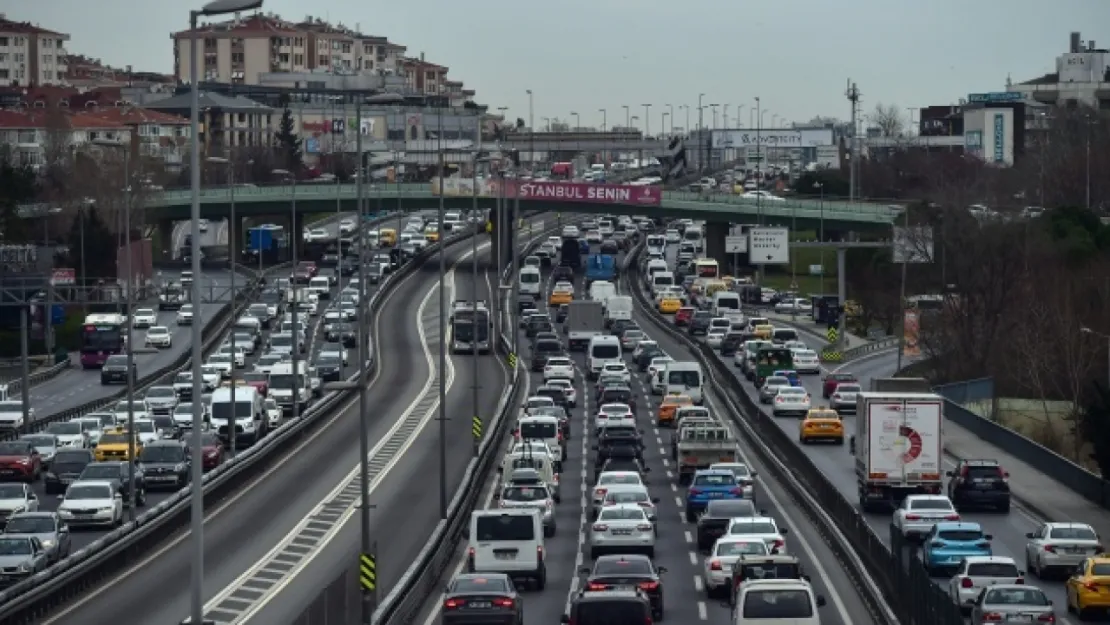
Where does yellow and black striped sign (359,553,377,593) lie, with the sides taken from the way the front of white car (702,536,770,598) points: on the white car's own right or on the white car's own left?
on the white car's own left

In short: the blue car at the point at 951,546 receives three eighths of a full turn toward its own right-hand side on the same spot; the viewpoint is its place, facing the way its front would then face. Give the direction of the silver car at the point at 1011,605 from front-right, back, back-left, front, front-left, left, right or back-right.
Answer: front-right

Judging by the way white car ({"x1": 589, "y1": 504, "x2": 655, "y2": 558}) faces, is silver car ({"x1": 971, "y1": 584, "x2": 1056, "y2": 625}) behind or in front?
behind

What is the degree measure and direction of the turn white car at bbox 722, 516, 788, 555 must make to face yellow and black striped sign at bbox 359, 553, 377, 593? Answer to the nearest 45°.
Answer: approximately 135° to its left

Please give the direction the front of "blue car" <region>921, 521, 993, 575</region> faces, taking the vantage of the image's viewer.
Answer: facing away from the viewer

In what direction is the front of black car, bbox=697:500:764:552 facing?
away from the camera

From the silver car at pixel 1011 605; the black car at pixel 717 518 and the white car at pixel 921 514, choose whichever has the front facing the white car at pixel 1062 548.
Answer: the silver car

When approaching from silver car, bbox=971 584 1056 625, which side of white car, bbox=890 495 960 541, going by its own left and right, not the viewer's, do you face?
back

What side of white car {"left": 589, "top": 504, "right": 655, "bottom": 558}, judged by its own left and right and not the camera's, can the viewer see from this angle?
back

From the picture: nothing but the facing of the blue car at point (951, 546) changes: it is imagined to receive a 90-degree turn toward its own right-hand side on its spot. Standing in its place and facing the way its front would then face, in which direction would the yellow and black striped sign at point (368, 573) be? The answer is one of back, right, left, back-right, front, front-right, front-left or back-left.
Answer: back-right

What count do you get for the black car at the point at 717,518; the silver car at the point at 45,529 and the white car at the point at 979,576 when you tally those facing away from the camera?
2

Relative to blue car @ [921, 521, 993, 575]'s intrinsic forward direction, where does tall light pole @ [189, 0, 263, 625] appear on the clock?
The tall light pole is roughly at 7 o'clock from the blue car.

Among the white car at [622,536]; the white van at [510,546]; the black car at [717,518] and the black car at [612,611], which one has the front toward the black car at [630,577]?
the black car at [612,611]

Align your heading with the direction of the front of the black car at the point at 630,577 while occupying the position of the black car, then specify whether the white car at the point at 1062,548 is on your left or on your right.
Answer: on your right
